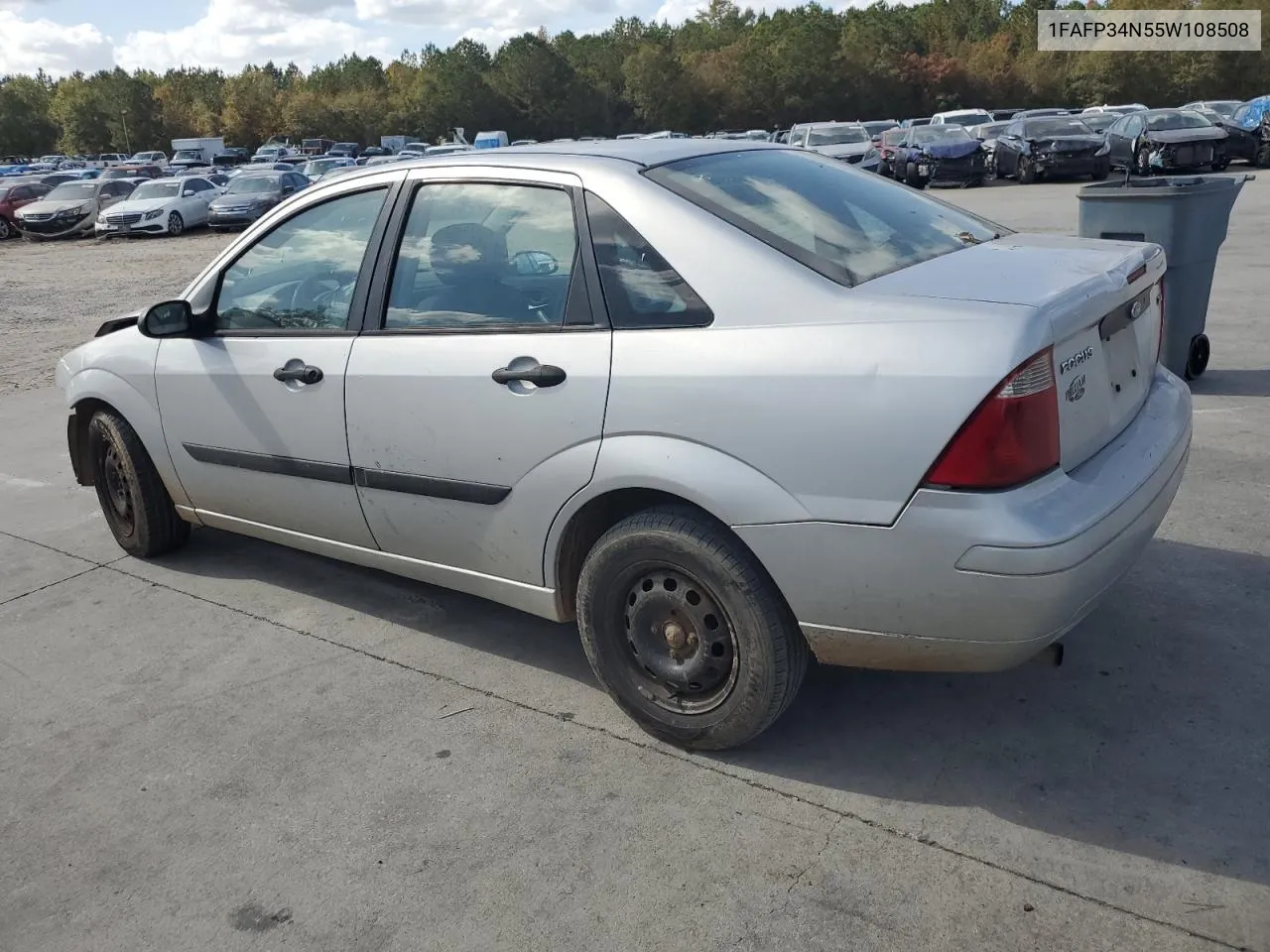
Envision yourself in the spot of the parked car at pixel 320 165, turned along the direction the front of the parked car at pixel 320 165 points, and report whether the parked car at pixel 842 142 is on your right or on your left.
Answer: on your left

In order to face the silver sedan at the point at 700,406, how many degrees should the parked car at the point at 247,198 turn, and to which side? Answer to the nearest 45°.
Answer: approximately 45° to its left

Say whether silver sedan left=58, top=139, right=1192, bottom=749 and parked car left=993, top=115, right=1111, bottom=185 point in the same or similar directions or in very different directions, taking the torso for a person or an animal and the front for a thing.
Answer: very different directions

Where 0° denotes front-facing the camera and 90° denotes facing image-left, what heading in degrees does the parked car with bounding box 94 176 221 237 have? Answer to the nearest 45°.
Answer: approximately 45°

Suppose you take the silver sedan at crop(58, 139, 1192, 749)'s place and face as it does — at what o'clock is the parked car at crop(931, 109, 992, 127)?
The parked car is roughly at 2 o'clock from the silver sedan.

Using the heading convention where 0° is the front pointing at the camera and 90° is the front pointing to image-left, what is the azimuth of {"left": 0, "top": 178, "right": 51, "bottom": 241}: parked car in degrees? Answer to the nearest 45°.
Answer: approximately 45°

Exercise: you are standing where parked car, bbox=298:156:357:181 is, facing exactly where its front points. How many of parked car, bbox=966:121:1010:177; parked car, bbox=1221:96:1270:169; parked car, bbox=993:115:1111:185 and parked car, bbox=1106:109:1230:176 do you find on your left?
4

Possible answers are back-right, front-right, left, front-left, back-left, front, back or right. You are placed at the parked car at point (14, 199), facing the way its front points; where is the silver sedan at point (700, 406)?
front-left

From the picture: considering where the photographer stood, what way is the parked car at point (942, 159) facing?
facing the viewer and to the right of the viewer

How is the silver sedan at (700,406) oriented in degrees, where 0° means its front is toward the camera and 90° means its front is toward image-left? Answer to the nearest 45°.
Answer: approximately 135°
